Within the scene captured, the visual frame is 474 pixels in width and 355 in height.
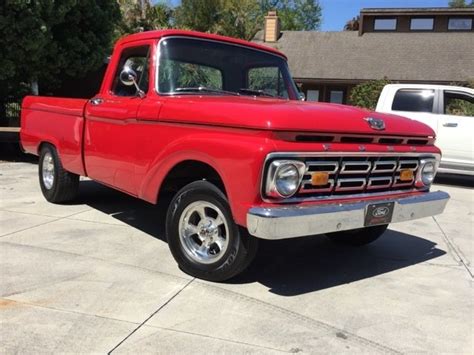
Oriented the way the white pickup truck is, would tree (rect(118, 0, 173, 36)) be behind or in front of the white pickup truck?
behind

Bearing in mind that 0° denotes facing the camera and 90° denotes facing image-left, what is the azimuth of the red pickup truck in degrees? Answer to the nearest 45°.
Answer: approximately 315°

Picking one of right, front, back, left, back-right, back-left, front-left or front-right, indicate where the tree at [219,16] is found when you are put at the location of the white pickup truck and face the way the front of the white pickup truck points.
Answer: back-left

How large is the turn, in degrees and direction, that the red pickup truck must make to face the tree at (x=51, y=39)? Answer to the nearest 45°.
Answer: approximately 180°

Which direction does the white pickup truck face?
to the viewer's right

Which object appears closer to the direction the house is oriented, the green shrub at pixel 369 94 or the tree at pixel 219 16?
the green shrub

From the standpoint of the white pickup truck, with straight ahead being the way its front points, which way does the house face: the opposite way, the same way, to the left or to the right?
to the right

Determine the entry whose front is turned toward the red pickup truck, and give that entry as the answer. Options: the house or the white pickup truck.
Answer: the house

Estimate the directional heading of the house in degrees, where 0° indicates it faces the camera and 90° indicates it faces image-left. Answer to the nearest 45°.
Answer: approximately 0°

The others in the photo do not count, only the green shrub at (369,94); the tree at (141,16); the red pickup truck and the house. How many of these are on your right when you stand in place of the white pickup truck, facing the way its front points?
1

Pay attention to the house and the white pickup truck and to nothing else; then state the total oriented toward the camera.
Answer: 1

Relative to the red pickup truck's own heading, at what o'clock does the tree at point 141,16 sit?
The tree is roughly at 7 o'clock from the red pickup truck.

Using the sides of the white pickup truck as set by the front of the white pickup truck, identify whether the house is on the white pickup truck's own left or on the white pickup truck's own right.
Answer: on the white pickup truck's own left
